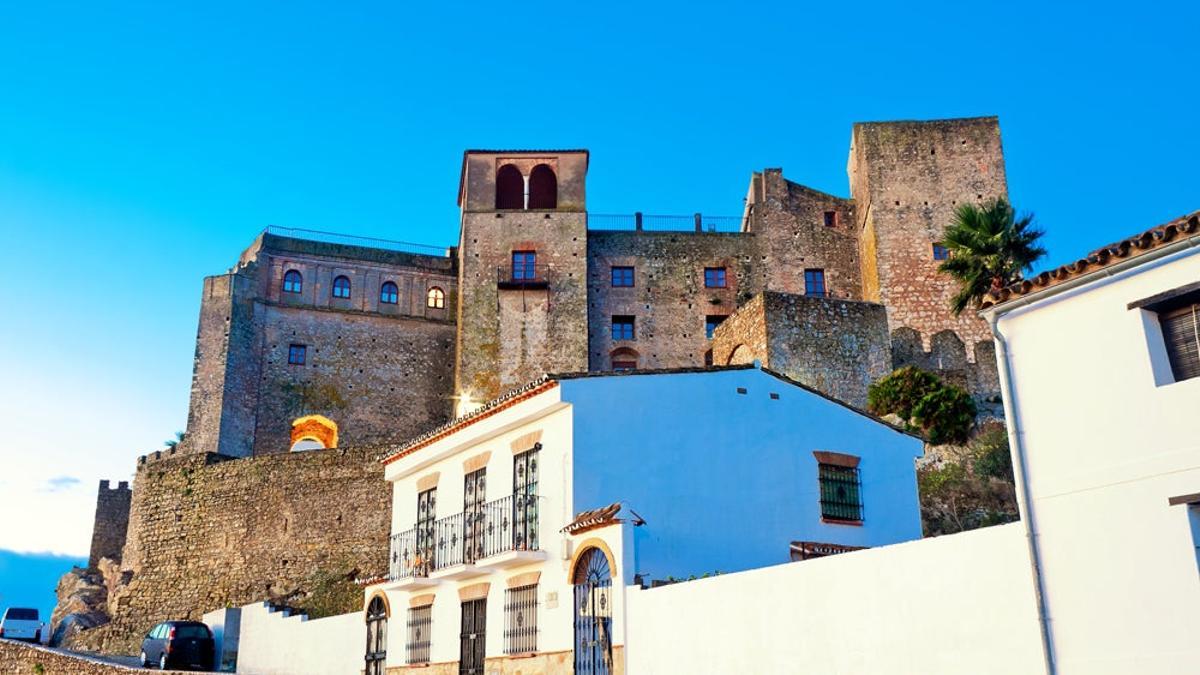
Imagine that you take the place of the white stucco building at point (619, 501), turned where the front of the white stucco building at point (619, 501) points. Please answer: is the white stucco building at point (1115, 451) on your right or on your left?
on your left

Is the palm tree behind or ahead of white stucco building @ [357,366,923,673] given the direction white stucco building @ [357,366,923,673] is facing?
behind

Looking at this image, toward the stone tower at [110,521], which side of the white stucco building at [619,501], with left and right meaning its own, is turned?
right

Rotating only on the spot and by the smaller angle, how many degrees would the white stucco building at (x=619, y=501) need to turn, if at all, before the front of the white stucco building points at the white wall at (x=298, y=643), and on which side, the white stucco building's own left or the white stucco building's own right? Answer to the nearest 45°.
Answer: approximately 90° to the white stucco building's own right

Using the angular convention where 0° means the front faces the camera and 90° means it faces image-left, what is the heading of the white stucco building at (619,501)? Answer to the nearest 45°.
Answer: approximately 45°

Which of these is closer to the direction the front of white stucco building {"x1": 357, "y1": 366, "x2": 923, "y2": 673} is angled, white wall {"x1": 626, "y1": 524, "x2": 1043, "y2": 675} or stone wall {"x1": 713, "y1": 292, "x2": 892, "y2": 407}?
the white wall

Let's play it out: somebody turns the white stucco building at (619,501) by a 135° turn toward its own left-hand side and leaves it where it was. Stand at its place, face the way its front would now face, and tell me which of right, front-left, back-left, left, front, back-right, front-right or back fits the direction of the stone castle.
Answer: left

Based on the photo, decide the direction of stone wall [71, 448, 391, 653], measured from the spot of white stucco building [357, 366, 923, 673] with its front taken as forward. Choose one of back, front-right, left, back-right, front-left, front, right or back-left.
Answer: right

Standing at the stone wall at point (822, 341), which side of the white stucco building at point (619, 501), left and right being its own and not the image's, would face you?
back

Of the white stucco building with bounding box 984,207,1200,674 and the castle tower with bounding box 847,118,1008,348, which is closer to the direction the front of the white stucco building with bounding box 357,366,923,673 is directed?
the white stucco building

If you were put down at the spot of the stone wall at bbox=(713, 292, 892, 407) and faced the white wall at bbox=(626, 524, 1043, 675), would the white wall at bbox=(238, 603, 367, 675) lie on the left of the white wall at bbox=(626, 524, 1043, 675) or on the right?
right
